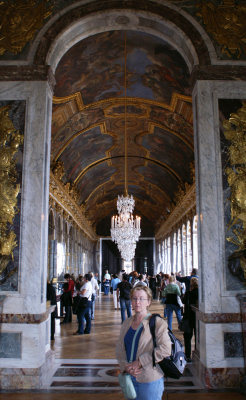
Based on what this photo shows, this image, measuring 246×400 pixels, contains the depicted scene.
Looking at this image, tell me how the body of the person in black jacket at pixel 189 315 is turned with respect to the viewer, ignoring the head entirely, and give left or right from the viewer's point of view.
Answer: facing away from the viewer

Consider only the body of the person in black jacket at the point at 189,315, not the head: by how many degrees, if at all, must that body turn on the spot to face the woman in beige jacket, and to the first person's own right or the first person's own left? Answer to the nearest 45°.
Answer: approximately 180°

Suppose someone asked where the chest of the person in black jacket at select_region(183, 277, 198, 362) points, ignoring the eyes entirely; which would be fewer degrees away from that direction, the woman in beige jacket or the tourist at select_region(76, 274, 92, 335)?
the tourist

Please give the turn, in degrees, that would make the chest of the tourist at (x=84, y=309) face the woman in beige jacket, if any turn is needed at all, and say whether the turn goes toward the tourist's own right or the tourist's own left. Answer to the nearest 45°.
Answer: approximately 90° to the tourist's own left

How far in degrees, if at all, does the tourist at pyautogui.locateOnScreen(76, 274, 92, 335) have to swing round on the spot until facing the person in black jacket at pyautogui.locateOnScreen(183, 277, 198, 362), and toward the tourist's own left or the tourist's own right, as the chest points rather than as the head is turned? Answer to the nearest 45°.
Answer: approximately 135° to the tourist's own left

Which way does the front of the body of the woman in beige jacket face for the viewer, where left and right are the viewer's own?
facing the viewer and to the left of the viewer

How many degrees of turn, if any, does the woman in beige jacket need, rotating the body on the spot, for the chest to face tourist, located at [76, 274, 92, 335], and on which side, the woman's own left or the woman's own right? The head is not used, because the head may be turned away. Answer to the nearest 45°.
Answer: approximately 135° to the woman's own right

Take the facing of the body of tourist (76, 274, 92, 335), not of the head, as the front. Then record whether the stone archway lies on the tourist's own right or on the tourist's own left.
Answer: on the tourist's own left

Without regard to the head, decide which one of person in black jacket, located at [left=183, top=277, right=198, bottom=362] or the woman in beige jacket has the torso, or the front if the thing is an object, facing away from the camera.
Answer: the person in black jacket
